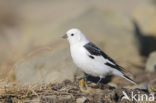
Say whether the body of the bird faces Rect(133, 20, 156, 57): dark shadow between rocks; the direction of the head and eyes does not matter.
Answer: no

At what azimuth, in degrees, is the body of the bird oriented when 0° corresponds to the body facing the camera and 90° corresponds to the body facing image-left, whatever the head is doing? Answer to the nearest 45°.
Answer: approximately 90°

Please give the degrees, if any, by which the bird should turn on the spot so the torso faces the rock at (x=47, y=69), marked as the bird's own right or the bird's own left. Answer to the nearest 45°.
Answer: approximately 45° to the bird's own right

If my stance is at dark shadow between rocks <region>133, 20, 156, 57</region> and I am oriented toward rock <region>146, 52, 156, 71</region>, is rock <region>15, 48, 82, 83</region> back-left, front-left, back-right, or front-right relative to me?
front-right

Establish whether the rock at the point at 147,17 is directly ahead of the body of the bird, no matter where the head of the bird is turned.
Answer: no

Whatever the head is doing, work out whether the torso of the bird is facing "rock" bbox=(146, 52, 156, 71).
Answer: no

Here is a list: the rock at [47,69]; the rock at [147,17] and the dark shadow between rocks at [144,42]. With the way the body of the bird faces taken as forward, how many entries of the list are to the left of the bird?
0

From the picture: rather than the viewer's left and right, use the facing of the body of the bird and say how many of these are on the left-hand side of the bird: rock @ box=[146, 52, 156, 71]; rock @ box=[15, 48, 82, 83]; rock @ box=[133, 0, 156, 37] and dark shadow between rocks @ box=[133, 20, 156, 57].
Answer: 0
